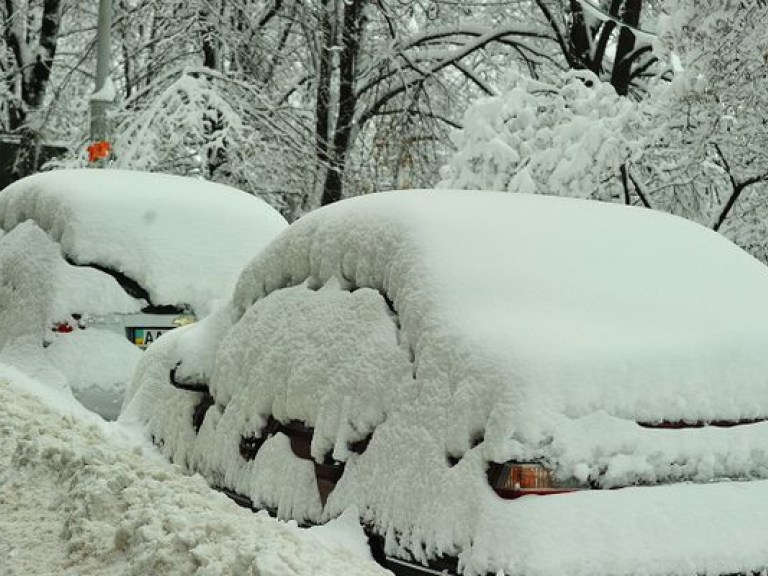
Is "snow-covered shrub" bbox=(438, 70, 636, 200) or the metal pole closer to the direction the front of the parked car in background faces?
the metal pole

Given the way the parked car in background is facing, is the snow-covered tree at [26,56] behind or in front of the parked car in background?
in front

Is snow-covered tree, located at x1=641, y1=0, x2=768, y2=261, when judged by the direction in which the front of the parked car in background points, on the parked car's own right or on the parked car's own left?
on the parked car's own right

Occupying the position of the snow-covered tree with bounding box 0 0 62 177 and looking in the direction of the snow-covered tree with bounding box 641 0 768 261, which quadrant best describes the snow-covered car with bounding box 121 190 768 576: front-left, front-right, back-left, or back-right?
front-right

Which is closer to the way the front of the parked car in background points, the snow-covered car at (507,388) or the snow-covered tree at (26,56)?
the snow-covered tree

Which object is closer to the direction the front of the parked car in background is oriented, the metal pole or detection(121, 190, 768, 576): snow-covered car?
the metal pole

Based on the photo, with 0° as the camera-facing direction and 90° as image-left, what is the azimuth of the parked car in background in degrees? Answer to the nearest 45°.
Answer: approximately 135°

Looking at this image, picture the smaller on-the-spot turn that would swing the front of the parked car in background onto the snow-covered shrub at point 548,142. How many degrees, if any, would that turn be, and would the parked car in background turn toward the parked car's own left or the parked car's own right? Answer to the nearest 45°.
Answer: approximately 90° to the parked car's own right

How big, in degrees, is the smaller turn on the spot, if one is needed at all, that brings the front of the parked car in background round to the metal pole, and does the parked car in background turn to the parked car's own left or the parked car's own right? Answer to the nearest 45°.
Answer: approximately 45° to the parked car's own right

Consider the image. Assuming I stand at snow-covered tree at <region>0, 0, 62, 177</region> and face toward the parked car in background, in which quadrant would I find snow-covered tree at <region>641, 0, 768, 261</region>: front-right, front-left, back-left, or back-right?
front-left
